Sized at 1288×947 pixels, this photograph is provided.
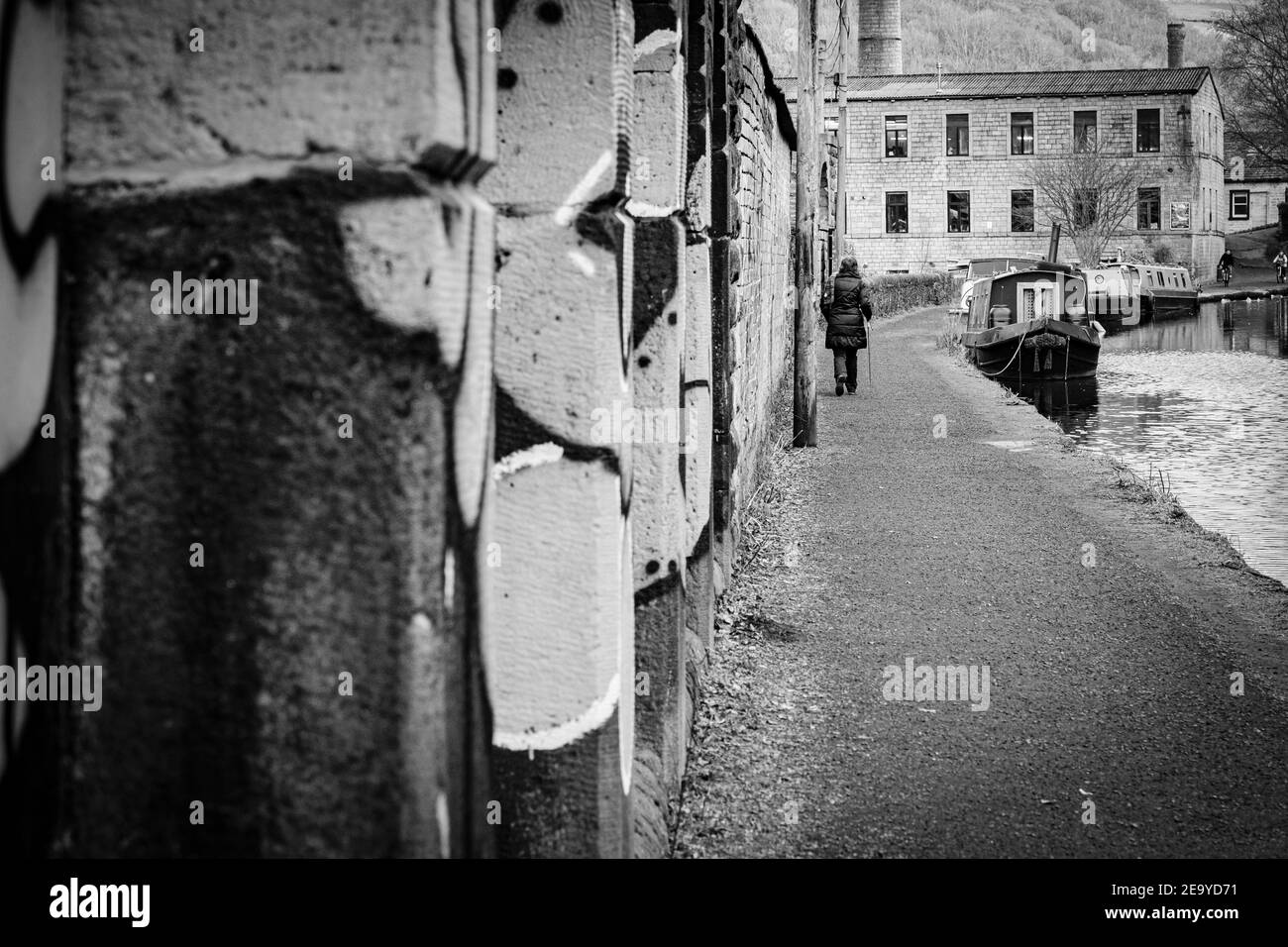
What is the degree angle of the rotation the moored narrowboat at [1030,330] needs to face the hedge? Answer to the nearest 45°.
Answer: approximately 180°

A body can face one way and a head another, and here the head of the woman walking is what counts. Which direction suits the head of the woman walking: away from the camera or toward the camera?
away from the camera

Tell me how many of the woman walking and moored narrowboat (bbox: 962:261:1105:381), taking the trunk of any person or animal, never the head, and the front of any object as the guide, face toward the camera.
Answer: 1

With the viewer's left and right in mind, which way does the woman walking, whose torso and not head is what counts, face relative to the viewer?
facing away from the viewer

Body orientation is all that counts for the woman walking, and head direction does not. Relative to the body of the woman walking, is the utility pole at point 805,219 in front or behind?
behind

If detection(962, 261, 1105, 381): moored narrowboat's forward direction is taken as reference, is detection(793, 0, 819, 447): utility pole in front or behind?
in front

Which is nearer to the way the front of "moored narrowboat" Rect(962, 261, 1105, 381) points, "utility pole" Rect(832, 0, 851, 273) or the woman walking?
the woman walking

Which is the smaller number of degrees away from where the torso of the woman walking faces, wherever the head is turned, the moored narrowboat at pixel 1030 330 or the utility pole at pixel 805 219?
the moored narrowboat
